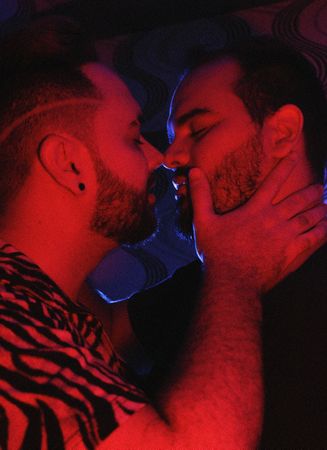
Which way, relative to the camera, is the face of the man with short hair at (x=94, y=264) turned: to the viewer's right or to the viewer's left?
to the viewer's right

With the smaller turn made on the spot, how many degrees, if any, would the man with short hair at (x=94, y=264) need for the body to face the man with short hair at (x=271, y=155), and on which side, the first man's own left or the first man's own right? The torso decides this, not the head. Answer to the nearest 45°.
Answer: approximately 45° to the first man's own left

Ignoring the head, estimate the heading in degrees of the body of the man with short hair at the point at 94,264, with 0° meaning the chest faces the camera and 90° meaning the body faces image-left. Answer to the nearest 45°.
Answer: approximately 270°
